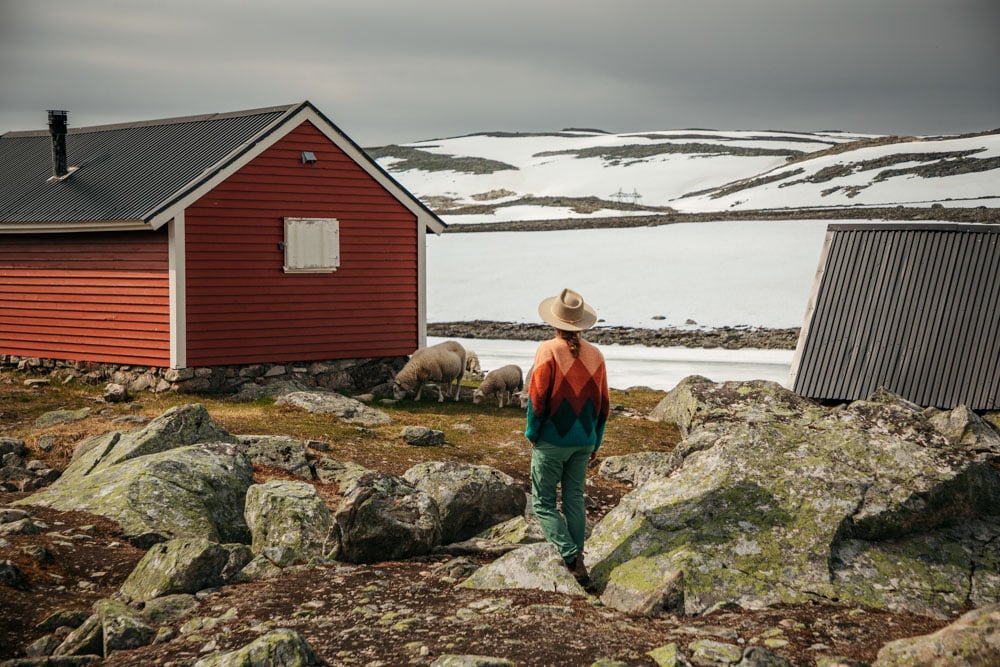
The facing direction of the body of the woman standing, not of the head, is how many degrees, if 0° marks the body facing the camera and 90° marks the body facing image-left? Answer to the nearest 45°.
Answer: approximately 180°

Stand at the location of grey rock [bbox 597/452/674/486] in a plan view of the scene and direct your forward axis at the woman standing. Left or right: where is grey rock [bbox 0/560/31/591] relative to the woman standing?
right

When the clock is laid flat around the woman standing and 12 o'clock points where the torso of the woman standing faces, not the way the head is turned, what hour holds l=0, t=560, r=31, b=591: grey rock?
The grey rock is roughly at 9 o'clock from the woman standing.

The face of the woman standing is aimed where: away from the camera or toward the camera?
away from the camera

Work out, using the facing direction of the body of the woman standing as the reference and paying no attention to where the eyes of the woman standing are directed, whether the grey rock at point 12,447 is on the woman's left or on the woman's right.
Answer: on the woman's left

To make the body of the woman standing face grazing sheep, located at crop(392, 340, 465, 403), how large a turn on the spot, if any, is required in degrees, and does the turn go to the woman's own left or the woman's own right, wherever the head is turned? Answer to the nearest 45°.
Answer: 0° — they already face it

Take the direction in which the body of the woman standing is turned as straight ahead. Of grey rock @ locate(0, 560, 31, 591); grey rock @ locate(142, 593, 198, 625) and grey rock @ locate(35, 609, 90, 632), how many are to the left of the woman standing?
3

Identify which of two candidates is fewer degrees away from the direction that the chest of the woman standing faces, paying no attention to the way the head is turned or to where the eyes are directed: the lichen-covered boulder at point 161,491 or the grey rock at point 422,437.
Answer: the grey rock

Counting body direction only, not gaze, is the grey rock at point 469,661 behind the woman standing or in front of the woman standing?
behind

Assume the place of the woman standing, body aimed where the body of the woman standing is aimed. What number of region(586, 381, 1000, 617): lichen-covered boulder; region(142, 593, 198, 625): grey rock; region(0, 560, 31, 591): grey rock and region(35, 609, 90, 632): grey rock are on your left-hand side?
3

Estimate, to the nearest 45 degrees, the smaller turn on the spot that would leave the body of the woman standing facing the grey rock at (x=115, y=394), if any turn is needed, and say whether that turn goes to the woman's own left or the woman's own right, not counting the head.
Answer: approximately 45° to the woman's own left
